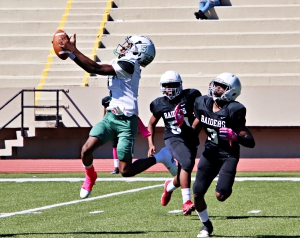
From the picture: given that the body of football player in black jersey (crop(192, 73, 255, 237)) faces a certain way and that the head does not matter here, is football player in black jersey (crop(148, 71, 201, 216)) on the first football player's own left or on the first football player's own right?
on the first football player's own right

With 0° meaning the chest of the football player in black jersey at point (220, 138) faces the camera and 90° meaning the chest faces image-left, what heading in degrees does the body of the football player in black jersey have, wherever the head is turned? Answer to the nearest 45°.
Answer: approximately 45°
